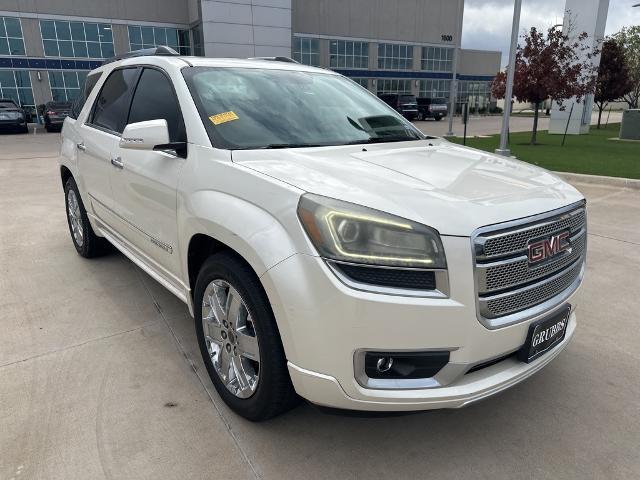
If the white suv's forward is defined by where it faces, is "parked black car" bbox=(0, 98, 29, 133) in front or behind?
behind

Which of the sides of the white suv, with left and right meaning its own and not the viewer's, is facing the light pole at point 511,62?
left

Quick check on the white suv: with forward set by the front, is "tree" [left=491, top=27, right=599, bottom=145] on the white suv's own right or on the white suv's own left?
on the white suv's own left

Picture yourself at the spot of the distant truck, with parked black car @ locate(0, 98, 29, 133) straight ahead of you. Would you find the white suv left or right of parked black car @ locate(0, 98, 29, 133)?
left

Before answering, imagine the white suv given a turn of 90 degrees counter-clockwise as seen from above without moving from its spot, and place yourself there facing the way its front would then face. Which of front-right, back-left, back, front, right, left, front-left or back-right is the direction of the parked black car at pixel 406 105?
front-left

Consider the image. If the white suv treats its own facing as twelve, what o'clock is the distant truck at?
The distant truck is roughly at 8 o'clock from the white suv.

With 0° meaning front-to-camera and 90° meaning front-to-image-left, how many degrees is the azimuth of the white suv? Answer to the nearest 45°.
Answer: approximately 315°

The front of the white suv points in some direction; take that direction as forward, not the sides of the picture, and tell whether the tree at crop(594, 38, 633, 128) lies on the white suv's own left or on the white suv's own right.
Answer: on the white suv's own left
